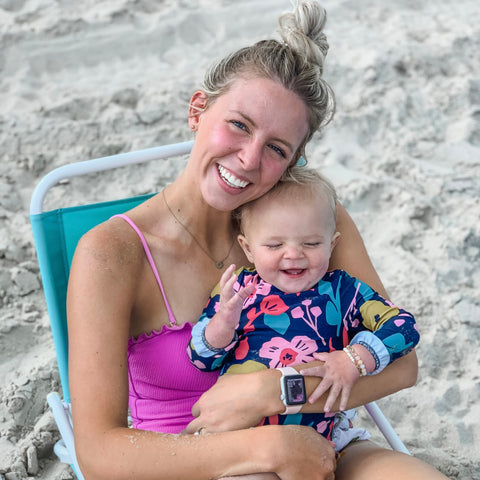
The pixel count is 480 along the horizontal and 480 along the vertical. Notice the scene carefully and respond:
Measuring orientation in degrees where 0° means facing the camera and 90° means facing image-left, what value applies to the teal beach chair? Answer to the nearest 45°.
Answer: approximately 315°

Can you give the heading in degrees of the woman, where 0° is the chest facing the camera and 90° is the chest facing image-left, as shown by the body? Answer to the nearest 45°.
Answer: approximately 315°
